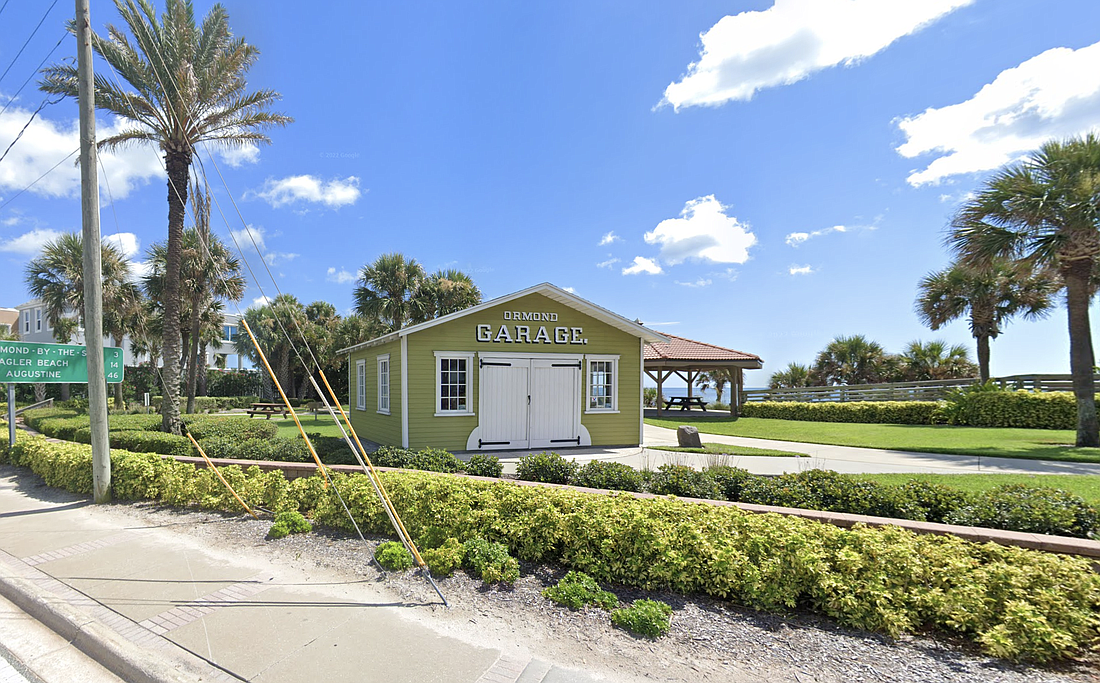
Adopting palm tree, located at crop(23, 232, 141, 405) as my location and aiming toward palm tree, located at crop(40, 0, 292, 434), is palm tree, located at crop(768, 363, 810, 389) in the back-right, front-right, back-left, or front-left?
front-left

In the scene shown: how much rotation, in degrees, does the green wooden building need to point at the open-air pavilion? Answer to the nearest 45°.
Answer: approximately 135° to its left

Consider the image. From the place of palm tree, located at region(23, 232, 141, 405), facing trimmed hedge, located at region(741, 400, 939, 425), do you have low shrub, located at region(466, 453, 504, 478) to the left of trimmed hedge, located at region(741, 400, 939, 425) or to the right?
right

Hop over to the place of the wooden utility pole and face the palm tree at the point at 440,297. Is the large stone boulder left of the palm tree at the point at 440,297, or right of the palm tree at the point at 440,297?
right

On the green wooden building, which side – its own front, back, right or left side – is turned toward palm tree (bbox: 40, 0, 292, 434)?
right

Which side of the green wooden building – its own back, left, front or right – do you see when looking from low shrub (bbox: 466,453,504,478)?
front

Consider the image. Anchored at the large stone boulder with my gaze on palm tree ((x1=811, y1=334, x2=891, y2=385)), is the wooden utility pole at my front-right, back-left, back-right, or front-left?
back-left

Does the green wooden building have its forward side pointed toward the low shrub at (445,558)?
yes

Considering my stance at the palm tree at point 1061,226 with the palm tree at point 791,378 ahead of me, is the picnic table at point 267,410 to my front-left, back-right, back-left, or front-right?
front-left

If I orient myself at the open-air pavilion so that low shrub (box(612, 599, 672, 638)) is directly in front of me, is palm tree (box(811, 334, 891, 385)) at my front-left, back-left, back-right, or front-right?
back-left

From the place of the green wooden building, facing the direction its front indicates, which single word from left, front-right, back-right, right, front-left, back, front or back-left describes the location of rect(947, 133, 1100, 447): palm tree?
left

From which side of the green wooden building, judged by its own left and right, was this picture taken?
front

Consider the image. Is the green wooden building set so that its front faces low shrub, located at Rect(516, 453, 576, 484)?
yes

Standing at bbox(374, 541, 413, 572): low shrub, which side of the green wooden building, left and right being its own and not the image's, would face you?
front
